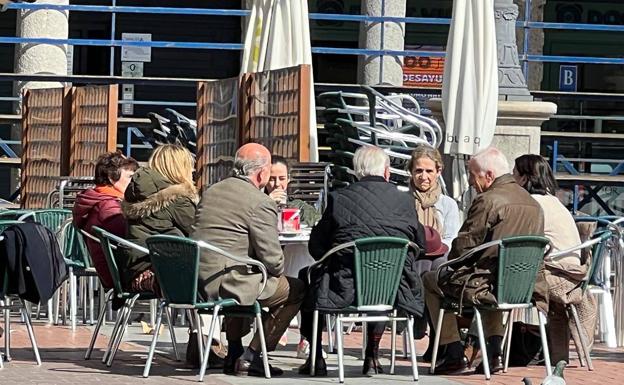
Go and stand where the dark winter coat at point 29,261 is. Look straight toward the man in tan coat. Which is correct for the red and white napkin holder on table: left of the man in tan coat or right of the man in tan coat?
left

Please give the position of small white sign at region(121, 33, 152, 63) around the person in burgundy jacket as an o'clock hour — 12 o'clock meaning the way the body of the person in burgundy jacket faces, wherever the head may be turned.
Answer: The small white sign is roughly at 9 o'clock from the person in burgundy jacket.

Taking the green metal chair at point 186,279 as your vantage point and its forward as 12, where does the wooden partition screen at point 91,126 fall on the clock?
The wooden partition screen is roughly at 10 o'clock from the green metal chair.

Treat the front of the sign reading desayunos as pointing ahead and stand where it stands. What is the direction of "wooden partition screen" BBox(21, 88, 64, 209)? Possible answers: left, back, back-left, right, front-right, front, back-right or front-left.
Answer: front-right

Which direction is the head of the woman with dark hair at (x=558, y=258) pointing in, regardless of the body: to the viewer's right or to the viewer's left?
to the viewer's left

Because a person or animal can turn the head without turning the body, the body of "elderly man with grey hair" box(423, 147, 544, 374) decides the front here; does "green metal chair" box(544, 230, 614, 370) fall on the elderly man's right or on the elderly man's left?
on the elderly man's right

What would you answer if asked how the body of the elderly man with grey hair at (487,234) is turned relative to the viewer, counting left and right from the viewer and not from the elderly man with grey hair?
facing away from the viewer and to the left of the viewer

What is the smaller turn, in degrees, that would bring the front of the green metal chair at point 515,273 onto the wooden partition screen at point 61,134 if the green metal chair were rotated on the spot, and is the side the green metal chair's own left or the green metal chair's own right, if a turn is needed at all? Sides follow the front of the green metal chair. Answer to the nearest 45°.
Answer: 0° — it already faces it

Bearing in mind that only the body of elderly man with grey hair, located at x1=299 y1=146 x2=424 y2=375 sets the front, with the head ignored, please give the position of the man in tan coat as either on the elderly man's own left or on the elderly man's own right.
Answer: on the elderly man's own left

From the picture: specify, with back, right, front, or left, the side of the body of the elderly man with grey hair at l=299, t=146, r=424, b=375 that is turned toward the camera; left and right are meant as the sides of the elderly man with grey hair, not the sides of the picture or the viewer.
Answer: back

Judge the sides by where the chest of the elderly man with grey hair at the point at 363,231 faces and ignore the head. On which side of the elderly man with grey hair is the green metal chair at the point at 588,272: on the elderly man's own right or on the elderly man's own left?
on the elderly man's own right

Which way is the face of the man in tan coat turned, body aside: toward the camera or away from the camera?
away from the camera

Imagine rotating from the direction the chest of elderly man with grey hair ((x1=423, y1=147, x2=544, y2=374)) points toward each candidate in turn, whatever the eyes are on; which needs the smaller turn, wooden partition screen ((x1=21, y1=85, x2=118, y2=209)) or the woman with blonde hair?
the wooden partition screen

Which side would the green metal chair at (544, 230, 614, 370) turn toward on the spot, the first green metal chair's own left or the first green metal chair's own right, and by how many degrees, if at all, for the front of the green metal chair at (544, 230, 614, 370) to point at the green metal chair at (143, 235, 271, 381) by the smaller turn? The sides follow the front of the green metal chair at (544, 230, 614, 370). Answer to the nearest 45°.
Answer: approximately 45° to the first green metal chair's own left
